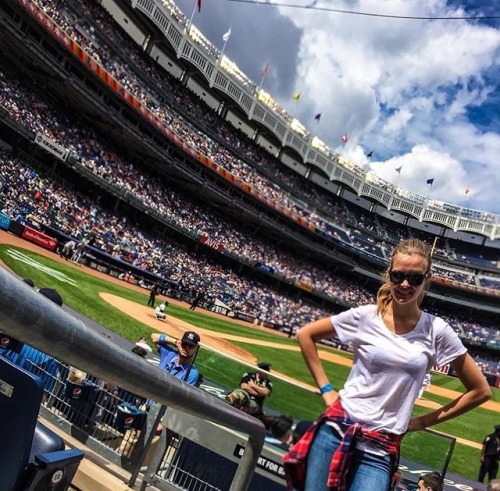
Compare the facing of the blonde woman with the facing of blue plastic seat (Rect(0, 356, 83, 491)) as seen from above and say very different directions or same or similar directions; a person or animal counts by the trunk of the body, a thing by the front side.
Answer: very different directions

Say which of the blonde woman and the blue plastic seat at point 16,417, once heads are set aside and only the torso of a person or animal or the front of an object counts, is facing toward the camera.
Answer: the blonde woman

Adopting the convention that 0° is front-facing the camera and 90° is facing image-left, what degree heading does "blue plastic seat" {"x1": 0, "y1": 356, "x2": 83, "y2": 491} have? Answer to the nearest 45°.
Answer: approximately 225°

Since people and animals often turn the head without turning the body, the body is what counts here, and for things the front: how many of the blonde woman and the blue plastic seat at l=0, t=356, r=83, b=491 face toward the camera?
1

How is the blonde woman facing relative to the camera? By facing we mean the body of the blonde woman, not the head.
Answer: toward the camera

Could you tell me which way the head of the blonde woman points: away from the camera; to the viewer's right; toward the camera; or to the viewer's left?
toward the camera

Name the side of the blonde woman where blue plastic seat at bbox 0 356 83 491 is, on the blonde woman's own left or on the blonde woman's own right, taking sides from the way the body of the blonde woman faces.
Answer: on the blonde woman's own right

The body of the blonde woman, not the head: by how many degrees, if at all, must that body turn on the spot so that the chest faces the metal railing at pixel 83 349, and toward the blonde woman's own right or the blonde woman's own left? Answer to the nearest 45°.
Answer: approximately 45° to the blonde woman's own right

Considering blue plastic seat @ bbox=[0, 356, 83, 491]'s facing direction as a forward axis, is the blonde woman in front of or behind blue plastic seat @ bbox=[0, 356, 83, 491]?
in front
